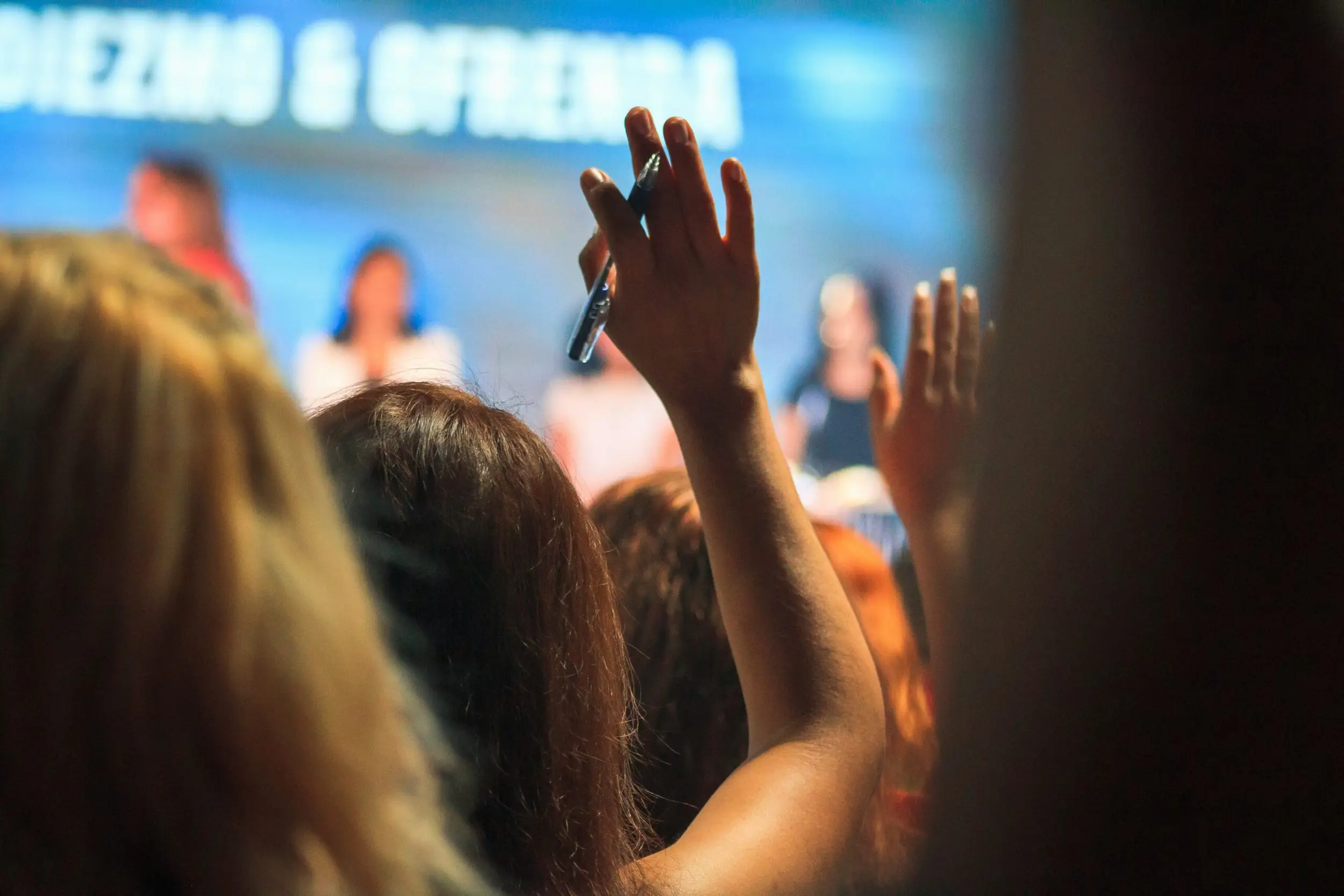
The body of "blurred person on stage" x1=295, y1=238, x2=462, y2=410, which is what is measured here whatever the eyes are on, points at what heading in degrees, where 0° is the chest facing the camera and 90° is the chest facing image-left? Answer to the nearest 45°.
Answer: approximately 0°

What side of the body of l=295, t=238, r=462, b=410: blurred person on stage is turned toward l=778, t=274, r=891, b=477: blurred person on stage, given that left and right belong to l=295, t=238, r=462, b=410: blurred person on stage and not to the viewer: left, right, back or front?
left
